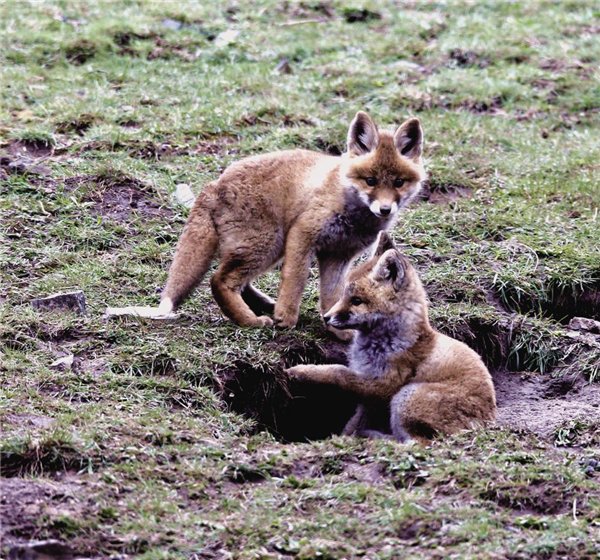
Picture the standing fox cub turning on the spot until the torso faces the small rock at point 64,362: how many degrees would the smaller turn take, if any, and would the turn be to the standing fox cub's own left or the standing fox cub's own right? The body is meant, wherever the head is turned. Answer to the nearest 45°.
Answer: approximately 90° to the standing fox cub's own right

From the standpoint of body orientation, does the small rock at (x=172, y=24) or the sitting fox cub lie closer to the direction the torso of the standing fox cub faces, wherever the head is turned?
the sitting fox cub

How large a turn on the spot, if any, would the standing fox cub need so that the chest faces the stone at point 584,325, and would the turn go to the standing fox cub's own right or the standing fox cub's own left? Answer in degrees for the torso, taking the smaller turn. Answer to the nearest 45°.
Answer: approximately 45° to the standing fox cub's own left

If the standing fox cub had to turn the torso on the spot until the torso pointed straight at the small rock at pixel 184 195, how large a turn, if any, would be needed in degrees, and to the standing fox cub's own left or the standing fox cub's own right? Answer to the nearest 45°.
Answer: approximately 180°
